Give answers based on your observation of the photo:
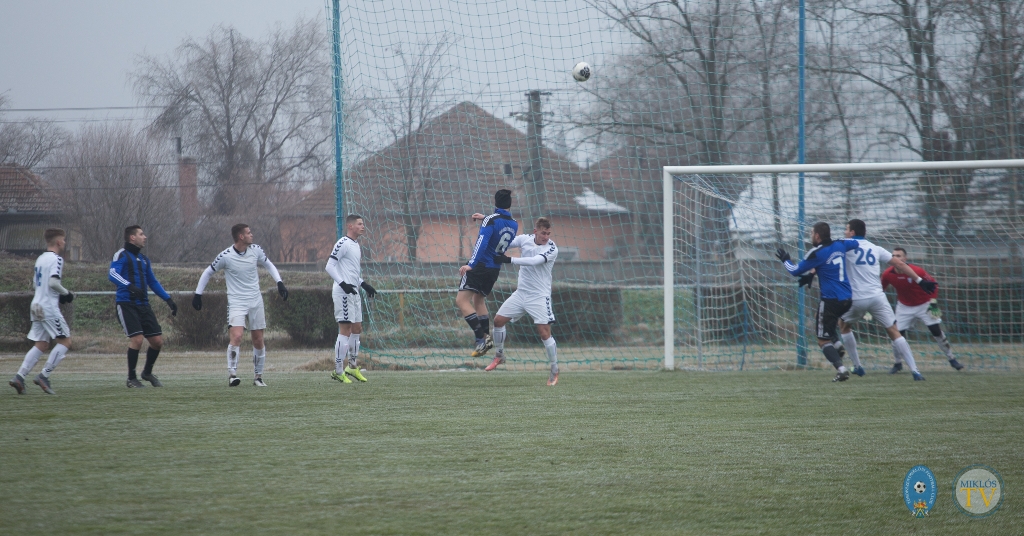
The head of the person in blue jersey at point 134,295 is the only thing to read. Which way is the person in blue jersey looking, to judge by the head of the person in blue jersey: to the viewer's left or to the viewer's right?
to the viewer's right

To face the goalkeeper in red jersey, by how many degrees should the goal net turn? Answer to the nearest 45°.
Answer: approximately 45° to its left

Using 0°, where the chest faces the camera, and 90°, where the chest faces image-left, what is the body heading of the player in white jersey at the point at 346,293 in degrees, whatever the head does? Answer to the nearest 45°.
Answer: approximately 270°

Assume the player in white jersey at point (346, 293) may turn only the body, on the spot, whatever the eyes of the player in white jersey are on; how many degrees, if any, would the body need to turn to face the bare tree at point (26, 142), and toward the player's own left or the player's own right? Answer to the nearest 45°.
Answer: approximately 135° to the player's own left

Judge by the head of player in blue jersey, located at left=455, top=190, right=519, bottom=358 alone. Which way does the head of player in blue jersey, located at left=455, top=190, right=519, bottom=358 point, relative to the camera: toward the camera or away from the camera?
away from the camera

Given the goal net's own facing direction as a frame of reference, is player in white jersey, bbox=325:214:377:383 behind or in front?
in front

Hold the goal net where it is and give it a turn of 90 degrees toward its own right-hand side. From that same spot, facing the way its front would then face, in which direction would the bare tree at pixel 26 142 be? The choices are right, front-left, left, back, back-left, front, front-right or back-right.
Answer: front

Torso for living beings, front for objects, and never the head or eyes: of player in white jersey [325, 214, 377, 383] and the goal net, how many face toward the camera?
1

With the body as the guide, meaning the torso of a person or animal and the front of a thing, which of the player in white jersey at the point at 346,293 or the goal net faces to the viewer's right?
the player in white jersey

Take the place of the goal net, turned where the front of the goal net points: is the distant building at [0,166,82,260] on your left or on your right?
on your right

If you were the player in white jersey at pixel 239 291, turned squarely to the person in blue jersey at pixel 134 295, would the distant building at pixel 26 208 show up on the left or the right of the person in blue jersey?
right

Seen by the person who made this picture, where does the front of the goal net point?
facing the viewer

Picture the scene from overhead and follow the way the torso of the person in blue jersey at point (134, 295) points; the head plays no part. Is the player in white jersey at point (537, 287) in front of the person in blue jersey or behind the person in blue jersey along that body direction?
in front

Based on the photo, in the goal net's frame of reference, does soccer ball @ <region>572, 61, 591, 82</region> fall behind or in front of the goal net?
in front
